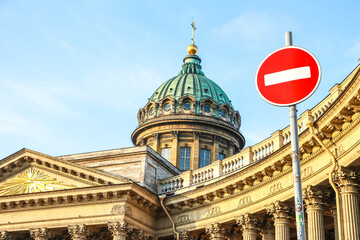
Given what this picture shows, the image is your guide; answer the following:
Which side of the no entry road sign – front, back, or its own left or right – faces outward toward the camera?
front

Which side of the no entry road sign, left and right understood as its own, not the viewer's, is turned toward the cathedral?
back
